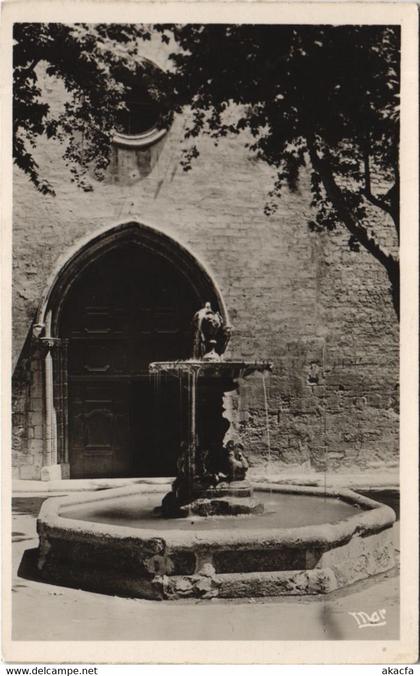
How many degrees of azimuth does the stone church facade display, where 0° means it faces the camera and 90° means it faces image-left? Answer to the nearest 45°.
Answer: approximately 0°

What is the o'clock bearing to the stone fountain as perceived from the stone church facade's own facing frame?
The stone fountain is roughly at 12 o'clock from the stone church facade.
